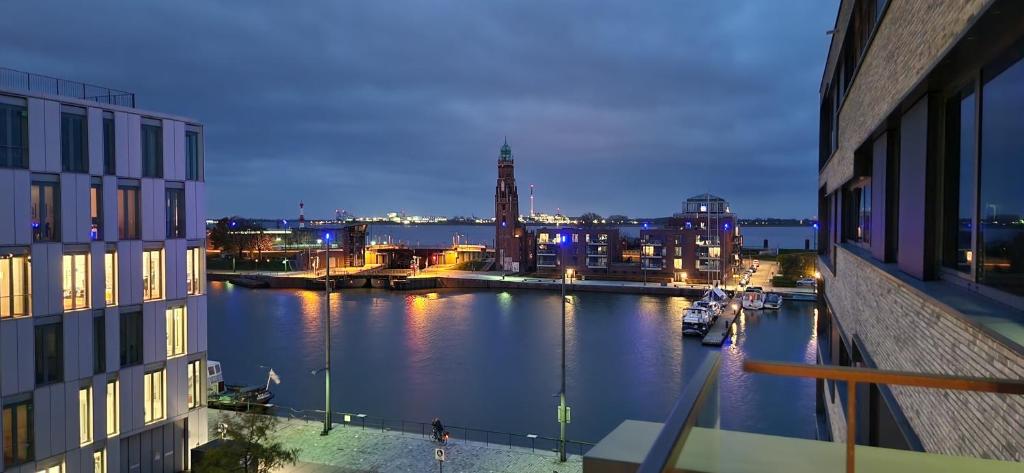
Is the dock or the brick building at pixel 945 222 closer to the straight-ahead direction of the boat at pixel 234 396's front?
the dock
